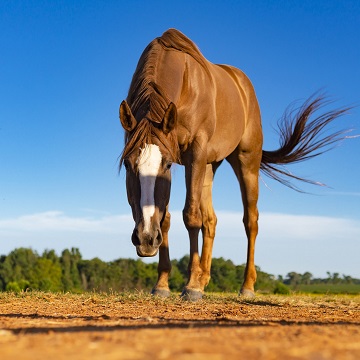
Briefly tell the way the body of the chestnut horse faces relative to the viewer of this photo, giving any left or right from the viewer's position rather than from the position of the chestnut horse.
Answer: facing the viewer and to the left of the viewer
